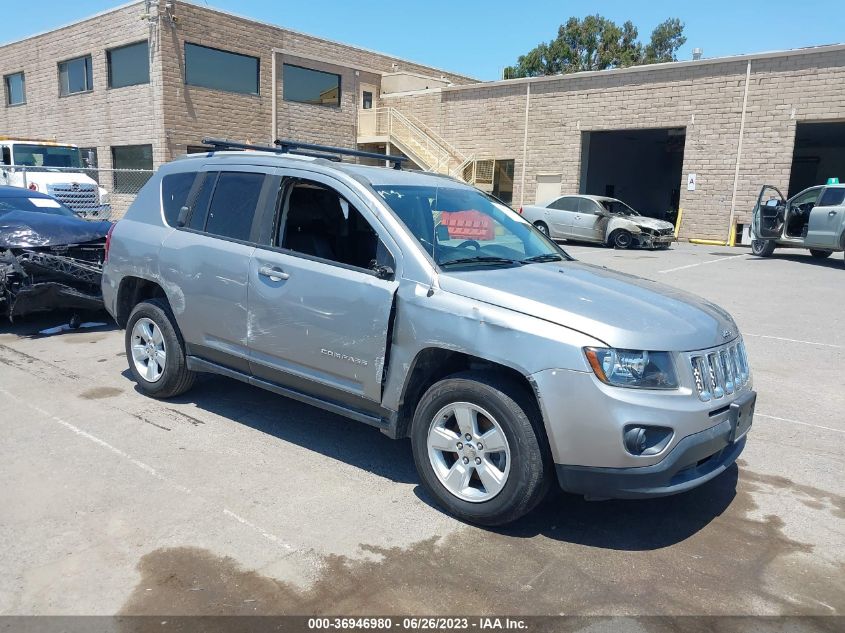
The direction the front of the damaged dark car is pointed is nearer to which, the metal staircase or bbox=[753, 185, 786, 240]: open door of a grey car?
the open door of a grey car

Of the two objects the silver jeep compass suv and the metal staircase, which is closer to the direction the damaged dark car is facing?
the silver jeep compass suv

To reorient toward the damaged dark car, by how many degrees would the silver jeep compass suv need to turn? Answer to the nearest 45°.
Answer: approximately 180°

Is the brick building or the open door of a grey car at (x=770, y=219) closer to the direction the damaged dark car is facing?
the open door of a grey car

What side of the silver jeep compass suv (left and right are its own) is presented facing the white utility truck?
back

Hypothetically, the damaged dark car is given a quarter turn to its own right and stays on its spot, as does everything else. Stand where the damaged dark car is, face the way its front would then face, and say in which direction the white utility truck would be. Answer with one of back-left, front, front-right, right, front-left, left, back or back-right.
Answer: back-right

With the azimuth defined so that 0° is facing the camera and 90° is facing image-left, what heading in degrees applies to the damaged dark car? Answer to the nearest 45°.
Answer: approximately 315°

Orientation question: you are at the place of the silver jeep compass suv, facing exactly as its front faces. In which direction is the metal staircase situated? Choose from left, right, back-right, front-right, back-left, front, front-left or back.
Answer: back-left

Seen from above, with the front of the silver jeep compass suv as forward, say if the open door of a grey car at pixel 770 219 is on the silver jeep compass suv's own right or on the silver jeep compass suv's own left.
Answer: on the silver jeep compass suv's own left

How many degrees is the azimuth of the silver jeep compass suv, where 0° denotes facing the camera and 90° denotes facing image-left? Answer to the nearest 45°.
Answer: approximately 315°
